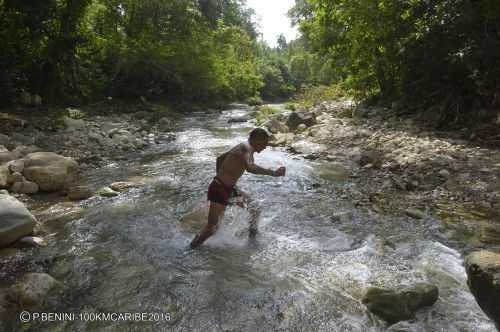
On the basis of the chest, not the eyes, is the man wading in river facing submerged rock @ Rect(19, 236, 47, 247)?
no

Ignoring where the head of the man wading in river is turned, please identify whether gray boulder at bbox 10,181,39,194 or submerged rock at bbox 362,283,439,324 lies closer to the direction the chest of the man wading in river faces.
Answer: the submerged rock

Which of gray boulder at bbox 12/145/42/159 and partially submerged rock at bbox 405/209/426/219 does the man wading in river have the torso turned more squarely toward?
the partially submerged rock

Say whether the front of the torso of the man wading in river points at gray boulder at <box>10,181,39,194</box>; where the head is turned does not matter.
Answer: no

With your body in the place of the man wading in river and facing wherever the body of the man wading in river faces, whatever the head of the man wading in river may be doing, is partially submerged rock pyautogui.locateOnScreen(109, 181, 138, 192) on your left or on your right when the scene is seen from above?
on your left

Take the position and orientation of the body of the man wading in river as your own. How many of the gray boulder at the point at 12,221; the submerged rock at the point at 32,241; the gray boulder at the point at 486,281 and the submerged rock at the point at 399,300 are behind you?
2

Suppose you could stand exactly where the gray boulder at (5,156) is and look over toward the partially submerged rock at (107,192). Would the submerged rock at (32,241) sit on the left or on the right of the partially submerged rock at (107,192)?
right

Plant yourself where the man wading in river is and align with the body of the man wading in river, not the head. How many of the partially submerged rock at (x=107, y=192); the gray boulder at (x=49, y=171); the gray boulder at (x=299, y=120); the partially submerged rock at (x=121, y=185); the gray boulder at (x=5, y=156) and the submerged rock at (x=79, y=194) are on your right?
0

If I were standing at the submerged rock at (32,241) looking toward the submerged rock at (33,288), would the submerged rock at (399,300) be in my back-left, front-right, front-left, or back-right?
front-left

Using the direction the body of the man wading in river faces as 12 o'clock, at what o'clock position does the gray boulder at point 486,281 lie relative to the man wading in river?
The gray boulder is roughly at 1 o'clock from the man wading in river.

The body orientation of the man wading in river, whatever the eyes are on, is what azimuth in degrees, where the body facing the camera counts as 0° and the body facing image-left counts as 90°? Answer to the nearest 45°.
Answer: approximately 270°

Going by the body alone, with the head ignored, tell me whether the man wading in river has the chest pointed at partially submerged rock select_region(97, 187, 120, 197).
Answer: no

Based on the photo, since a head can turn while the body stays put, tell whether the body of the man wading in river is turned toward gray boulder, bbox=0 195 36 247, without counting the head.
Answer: no

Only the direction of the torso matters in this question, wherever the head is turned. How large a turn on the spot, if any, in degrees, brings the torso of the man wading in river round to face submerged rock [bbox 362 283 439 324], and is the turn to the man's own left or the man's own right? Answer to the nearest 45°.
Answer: approximately 45° to the man's own right

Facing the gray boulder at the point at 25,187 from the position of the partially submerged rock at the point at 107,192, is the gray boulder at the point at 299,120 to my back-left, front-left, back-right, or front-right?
back-right

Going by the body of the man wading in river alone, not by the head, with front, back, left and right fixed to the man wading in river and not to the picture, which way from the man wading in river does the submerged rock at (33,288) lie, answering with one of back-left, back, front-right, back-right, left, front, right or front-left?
back-right

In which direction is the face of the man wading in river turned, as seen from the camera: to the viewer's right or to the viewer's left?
to the viewer's right

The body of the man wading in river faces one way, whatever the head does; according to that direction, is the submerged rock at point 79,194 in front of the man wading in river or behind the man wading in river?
behind
